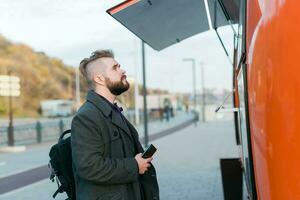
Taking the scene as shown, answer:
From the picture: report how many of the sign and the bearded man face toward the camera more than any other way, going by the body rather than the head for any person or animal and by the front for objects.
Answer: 1

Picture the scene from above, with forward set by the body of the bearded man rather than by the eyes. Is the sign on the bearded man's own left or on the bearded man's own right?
on the bearded man's own left

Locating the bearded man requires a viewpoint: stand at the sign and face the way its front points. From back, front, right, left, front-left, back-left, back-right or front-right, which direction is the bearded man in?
front

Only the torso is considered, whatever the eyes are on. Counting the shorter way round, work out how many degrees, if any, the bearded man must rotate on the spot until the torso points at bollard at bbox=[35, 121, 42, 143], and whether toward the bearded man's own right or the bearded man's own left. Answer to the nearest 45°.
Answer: approximately 90° to the bearded man's own left

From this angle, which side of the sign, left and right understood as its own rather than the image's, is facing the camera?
front

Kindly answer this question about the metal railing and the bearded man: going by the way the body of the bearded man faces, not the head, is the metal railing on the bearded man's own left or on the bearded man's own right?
on the bearded man's own left

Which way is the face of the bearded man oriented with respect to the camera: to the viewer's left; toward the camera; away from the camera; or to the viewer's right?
to the viewer's right

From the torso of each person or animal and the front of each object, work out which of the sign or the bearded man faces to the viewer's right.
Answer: the bearded man

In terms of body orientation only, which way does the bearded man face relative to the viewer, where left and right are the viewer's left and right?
facing to the right of the viewer
